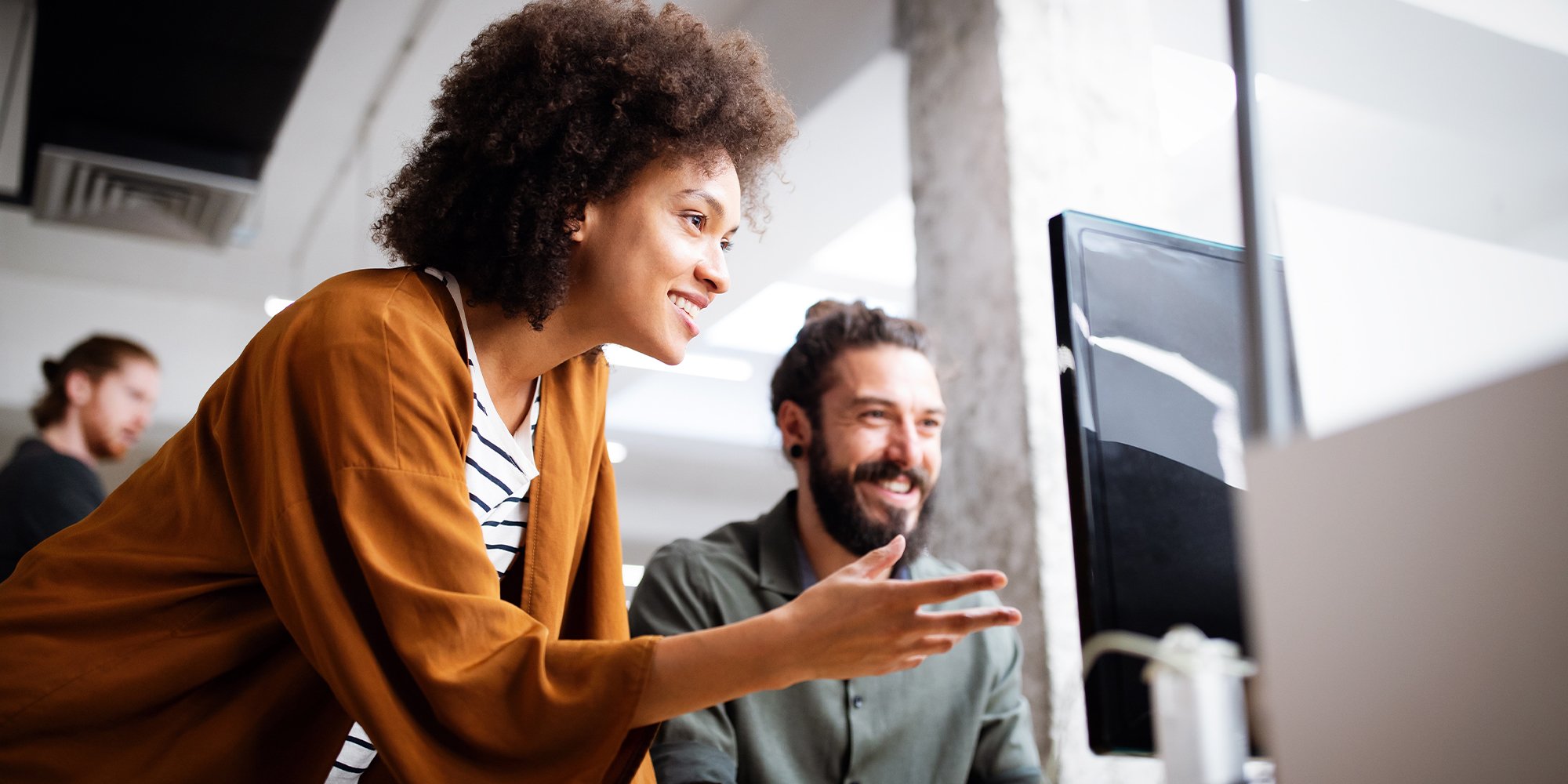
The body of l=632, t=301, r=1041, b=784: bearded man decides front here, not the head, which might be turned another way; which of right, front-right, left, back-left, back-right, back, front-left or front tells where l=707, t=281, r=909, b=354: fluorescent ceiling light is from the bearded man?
back-left

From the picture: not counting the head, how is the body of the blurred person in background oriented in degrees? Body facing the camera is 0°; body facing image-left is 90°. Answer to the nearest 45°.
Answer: approximately 270°

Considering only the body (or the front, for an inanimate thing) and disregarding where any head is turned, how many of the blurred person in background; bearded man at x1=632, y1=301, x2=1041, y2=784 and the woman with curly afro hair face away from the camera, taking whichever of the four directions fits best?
0

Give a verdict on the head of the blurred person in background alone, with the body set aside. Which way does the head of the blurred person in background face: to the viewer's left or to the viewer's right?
to the viewer's right

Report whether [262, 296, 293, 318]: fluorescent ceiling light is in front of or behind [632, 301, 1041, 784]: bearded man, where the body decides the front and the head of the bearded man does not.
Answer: behind

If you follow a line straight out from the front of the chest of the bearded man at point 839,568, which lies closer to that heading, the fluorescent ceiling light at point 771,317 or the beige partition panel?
the beige partition panel

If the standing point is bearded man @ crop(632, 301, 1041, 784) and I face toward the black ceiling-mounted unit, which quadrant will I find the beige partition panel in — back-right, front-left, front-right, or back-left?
back-left

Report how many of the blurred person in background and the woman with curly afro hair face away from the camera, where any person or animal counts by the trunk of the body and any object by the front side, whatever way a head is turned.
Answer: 0

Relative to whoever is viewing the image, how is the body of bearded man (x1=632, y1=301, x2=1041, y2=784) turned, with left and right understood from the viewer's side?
facing the viewer and to the right of the viewer

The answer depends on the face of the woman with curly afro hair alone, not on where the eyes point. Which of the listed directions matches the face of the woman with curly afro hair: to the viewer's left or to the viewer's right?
to the viewer's right

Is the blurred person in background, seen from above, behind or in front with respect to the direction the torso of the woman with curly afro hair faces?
behind
